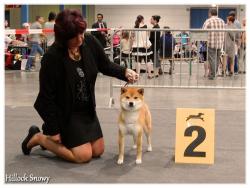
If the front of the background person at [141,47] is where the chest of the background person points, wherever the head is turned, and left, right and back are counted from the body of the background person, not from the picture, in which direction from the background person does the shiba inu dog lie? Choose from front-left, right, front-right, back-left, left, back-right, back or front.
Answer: back

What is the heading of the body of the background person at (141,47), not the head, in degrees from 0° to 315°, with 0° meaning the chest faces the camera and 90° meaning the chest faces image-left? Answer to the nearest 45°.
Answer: approximately 180°

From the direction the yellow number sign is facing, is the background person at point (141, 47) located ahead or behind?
behind

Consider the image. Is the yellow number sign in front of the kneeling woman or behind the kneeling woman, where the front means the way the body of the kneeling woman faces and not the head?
in front

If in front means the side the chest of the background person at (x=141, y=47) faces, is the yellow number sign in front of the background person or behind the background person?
behind

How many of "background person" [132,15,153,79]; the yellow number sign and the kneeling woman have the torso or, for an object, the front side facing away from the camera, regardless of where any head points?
1

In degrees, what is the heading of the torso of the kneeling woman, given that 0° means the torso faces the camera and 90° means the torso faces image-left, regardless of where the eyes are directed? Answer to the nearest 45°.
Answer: approximately 315°

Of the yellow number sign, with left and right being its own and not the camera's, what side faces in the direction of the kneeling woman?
right

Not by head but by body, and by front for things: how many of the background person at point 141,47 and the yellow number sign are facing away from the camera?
1

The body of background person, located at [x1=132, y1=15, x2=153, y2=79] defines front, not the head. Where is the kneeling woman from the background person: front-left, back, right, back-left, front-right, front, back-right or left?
back
